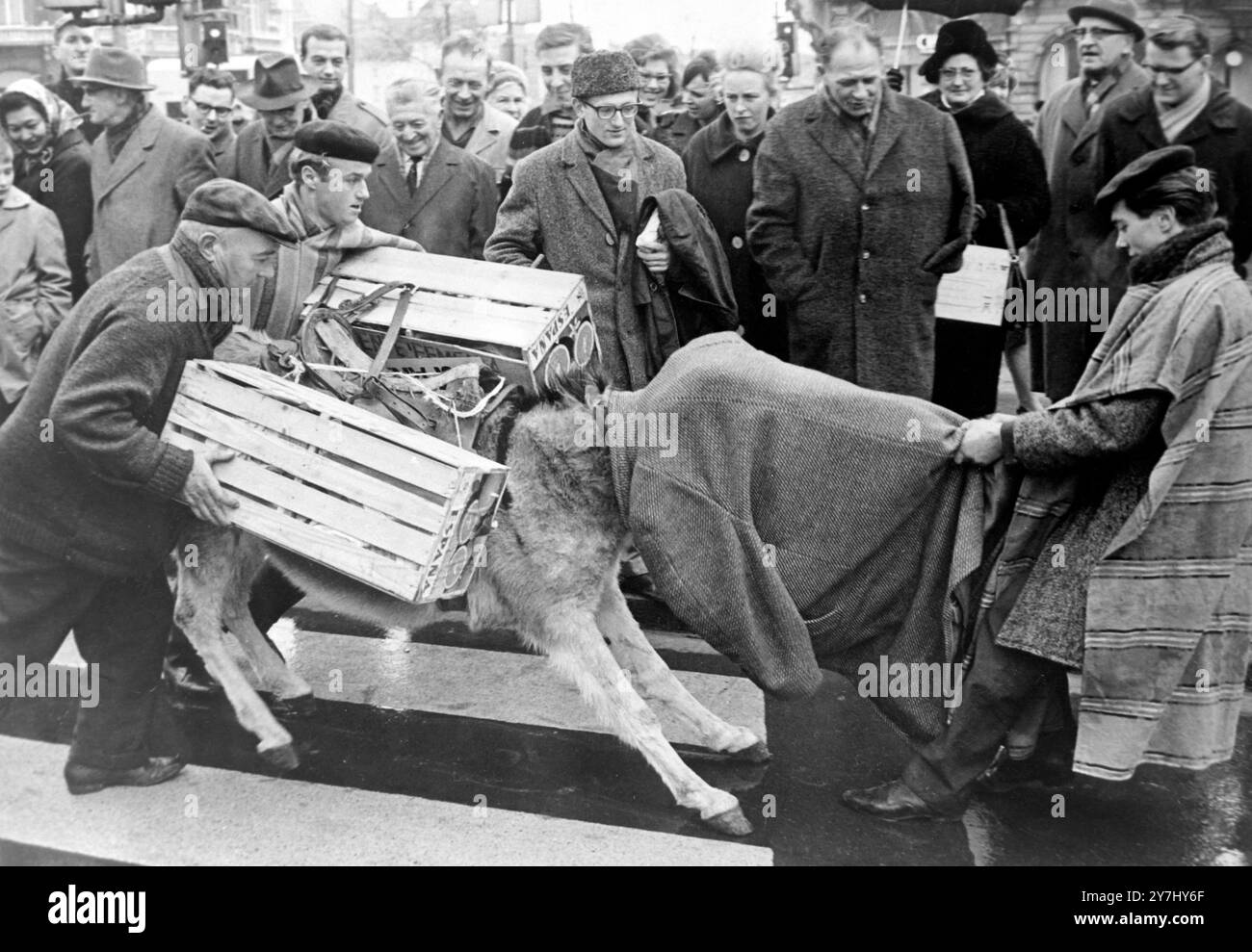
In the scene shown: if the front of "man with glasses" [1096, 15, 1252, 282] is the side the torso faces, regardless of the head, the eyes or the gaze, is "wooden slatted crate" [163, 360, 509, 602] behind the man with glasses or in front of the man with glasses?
in front

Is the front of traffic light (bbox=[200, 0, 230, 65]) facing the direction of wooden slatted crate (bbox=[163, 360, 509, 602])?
yes

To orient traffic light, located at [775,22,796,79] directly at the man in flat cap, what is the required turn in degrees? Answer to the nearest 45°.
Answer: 0° — it already faces them

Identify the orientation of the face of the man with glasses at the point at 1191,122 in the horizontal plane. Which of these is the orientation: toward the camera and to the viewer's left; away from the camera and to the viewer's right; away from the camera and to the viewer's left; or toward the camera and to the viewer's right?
toward the camera and to the viewer's left

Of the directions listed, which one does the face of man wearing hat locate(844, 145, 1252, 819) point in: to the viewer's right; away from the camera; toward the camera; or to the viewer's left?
to the viewer's left

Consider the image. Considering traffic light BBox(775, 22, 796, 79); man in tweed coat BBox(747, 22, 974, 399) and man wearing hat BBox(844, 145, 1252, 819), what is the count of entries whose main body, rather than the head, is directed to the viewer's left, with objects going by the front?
1

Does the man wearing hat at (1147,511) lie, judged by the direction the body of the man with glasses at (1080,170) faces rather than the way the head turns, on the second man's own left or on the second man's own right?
on the second man's own left

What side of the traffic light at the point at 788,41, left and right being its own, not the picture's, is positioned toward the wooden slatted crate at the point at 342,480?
front

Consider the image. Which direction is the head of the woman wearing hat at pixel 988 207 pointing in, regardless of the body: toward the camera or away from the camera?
toward the camera

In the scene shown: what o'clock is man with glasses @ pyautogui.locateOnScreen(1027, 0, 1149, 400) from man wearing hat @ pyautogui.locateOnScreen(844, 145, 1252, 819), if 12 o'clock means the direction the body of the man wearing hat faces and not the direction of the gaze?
The man with glasses is roughly at 3 o'clock from the man wearing hat.

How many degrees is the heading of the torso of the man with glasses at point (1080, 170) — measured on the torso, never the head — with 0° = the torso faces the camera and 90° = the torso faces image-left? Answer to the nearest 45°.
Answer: approximately 45°

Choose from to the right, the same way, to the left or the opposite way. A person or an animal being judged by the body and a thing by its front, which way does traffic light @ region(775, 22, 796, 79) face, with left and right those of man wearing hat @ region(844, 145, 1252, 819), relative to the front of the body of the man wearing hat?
to the left

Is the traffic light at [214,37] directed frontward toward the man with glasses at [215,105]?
yes

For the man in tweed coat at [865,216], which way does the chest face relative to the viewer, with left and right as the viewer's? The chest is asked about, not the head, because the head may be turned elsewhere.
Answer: facing the viewer

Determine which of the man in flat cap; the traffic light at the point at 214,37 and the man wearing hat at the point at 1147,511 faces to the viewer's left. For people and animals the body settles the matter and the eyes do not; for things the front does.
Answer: the man wearing hat
